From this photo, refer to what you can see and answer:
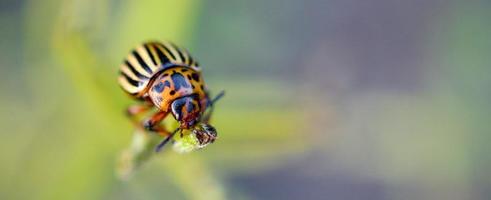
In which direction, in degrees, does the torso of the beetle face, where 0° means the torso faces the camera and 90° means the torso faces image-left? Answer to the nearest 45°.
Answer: approximately 315°
